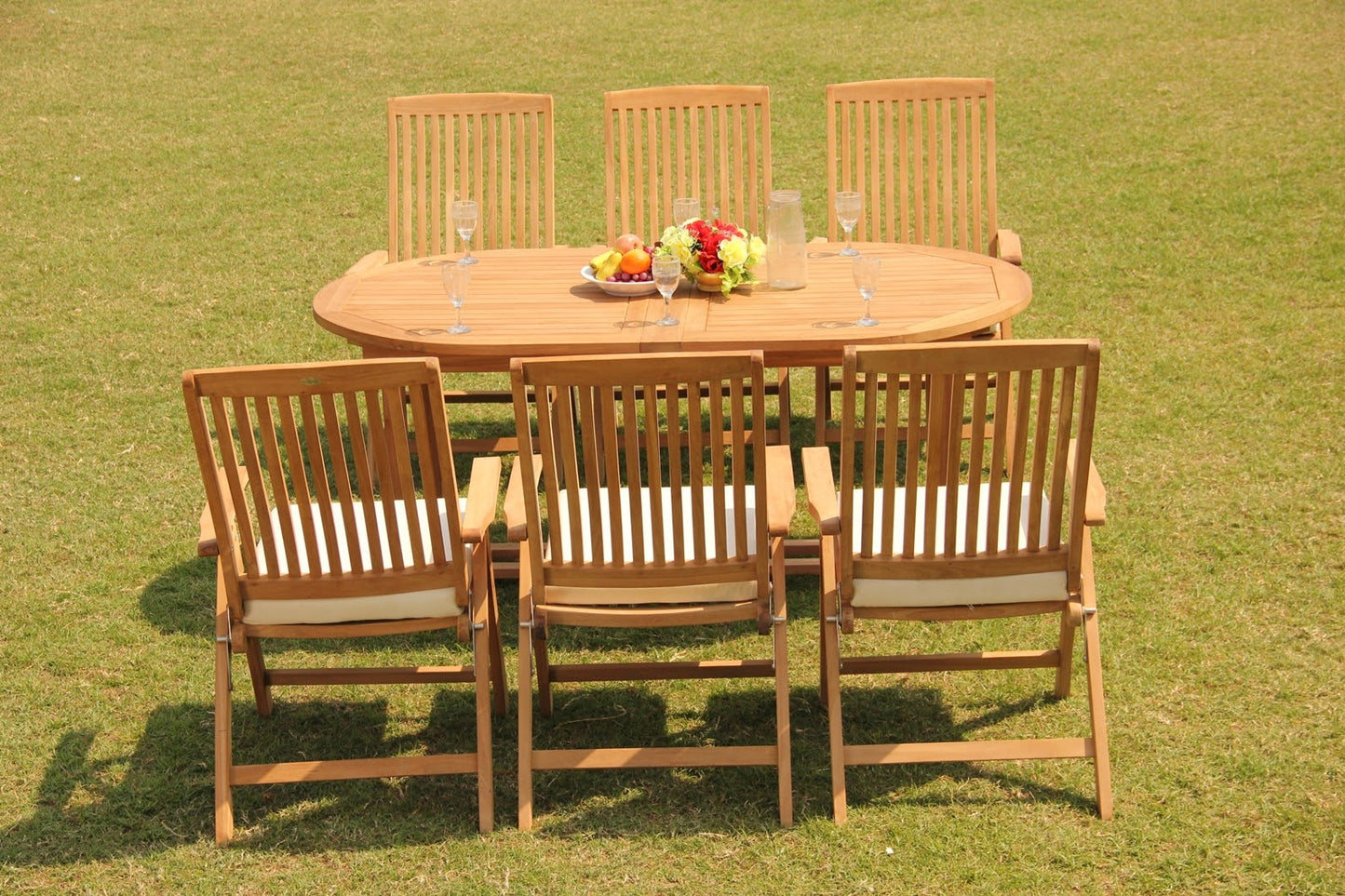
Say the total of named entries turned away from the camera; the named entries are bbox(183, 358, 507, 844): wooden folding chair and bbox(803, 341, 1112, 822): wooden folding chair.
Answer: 2

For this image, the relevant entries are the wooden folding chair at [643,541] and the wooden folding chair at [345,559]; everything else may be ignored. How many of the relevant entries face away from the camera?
2

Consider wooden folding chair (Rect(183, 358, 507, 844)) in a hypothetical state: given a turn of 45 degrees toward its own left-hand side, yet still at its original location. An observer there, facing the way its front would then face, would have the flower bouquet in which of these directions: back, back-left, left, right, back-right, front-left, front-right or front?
right

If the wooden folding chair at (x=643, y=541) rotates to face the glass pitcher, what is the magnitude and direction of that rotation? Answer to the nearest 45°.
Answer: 0° — it already faces it

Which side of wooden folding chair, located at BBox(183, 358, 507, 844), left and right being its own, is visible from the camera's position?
back

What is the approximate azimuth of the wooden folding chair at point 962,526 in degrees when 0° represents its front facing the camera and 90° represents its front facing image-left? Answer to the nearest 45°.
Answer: approximately 180°

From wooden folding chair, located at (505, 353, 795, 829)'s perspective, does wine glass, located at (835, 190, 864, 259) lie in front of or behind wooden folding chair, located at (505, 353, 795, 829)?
in front

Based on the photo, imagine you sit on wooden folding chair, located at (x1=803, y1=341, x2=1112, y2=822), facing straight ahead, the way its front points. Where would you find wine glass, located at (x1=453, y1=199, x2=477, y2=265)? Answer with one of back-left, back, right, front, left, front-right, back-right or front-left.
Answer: front-left

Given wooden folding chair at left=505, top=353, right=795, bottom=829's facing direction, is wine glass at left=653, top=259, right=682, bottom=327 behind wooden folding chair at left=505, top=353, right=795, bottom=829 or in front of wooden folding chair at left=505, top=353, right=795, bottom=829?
in front

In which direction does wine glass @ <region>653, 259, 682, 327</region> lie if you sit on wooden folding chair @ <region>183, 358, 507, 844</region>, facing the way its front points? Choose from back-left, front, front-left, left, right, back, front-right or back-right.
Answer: front-right

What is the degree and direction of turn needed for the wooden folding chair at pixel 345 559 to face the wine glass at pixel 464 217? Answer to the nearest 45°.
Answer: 0° — it already faces it

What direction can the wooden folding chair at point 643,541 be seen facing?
away from the camera
